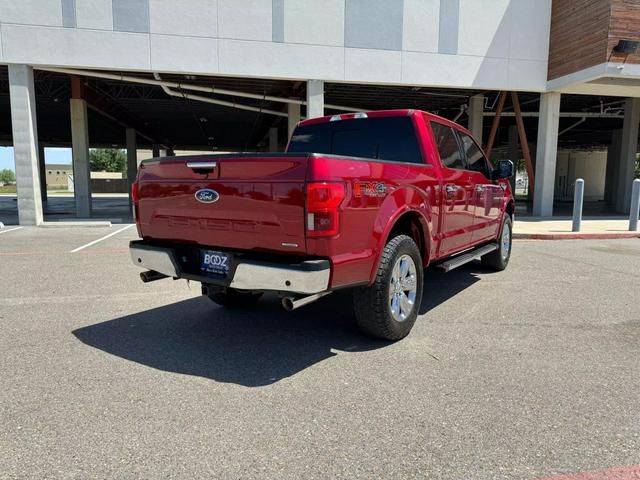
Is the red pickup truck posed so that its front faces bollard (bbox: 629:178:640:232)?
yes

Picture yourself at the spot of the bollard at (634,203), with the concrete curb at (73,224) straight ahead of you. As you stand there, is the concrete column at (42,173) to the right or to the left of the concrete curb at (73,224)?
right

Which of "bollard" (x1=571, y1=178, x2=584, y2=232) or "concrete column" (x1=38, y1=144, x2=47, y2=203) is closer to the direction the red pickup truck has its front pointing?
the bollard

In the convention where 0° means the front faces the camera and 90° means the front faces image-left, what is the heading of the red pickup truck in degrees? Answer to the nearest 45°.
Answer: approximately 225°

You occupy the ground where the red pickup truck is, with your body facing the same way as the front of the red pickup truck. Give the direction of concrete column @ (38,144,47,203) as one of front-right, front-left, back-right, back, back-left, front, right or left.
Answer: left

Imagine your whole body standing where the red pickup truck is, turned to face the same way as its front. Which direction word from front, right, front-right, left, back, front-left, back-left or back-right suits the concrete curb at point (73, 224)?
left

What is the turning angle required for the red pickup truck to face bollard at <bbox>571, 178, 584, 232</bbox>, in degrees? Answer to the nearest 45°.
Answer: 0° — it already faces it

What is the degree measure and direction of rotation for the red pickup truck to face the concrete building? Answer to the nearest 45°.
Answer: approximately 45° to its left

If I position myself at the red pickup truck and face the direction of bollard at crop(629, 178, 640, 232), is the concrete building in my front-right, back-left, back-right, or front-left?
front-left

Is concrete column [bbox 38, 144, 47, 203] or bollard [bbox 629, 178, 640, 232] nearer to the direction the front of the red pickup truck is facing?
the bollard

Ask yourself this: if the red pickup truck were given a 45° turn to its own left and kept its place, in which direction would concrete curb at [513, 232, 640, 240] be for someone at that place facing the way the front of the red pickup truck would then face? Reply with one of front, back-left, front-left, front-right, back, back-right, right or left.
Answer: front-right

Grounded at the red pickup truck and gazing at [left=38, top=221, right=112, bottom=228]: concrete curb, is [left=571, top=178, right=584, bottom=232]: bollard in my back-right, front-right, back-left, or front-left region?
front-right
